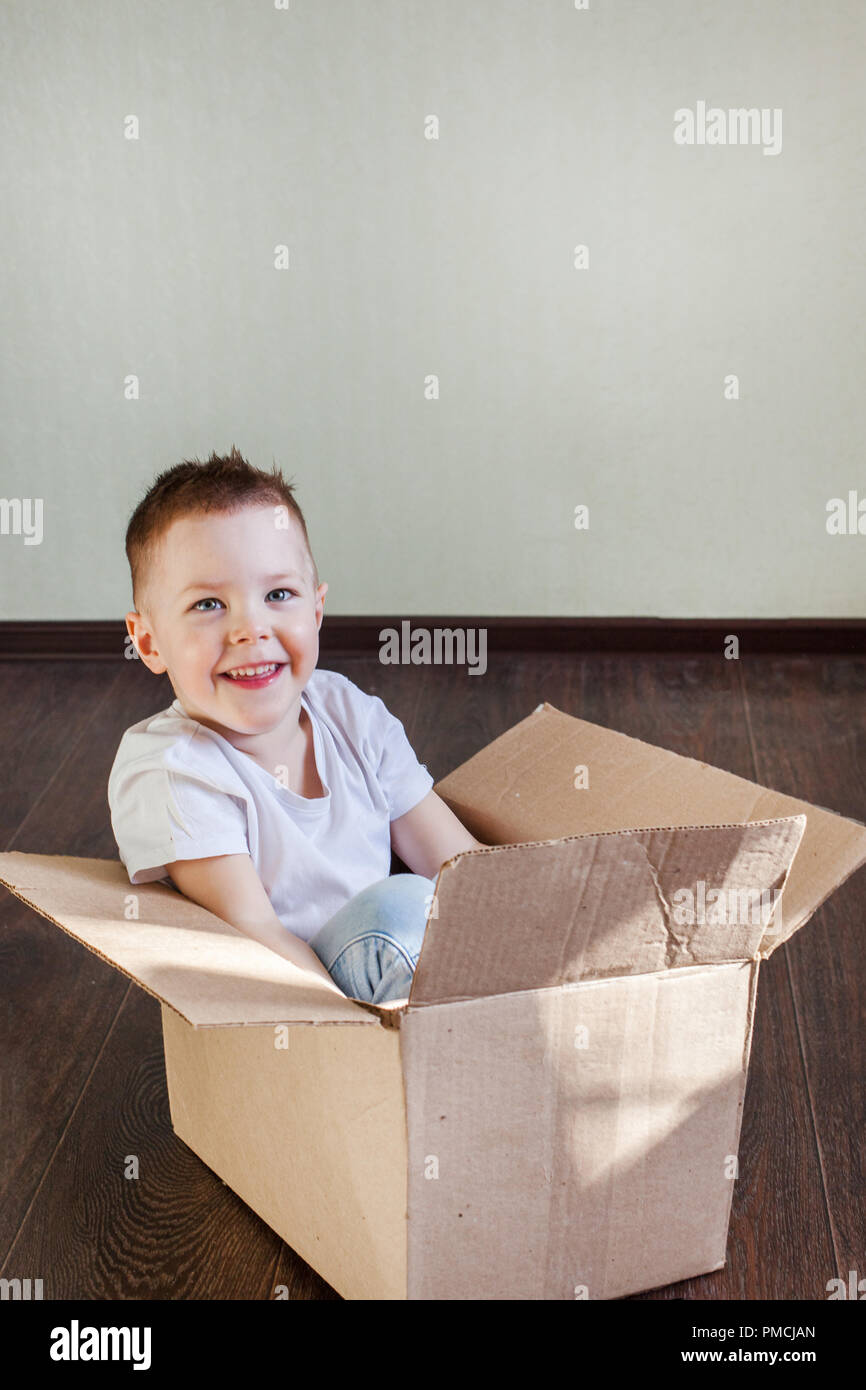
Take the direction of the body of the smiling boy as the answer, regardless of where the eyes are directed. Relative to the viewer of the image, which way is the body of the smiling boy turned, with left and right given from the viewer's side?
facing the viewer and to the right of the viewer
